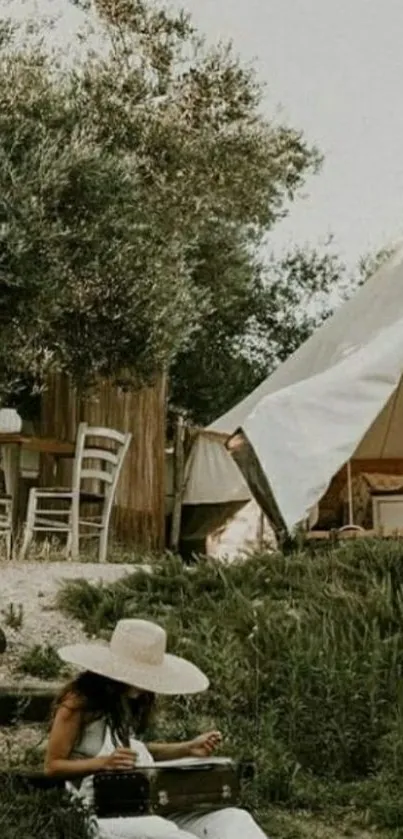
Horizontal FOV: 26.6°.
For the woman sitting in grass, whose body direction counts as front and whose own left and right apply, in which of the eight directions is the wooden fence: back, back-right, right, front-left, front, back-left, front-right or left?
back-left

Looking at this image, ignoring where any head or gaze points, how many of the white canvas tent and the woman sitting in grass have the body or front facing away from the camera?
0

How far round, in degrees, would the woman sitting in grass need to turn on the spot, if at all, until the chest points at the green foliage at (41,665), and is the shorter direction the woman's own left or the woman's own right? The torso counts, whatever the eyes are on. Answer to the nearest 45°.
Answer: approximately 135° to the woman's own left

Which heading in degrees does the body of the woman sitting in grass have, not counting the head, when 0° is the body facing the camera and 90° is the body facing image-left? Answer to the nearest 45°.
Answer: approximately 315°

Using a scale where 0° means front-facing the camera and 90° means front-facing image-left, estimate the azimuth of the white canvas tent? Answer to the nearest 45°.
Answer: approximately 0°

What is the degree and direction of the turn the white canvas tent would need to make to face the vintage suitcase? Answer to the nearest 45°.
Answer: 0° — it already faces it

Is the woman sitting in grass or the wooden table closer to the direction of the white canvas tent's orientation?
the woman sitting in grass

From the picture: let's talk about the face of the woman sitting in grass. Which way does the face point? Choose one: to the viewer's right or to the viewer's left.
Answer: to the viewer's right

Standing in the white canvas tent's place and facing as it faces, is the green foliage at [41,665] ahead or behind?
ahead
